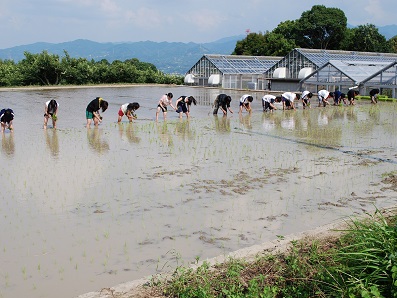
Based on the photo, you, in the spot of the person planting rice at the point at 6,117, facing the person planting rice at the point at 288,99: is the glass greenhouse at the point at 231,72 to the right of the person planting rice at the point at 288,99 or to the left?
left

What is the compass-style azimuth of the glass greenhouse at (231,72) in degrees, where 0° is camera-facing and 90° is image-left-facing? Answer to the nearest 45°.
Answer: approximately 45°

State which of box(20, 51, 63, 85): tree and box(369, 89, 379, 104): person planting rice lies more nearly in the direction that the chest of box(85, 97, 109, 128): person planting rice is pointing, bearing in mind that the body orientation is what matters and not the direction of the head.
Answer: the person planting rice

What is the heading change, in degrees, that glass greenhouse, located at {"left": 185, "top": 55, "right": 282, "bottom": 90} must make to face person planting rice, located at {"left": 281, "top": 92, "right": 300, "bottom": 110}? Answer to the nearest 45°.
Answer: approximately 45° to its left

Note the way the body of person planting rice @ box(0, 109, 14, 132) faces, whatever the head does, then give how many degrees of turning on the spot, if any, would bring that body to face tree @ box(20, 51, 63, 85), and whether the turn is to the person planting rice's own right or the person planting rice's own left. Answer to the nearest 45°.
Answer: approximately 180°

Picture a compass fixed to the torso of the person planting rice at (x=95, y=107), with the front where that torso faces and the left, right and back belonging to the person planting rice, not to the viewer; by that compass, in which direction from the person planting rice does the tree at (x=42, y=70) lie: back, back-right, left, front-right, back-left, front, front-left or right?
back-left
